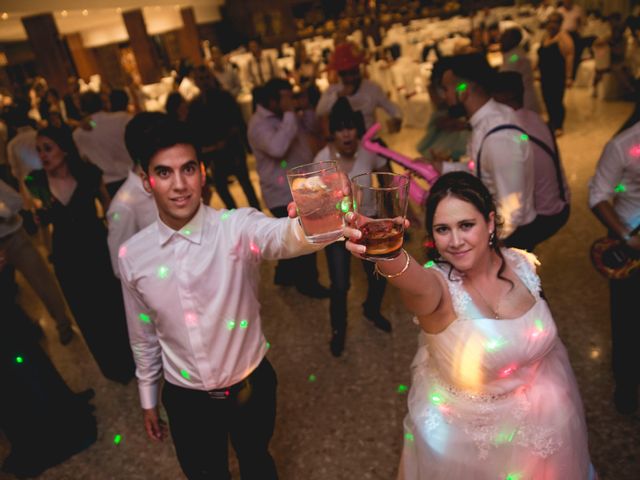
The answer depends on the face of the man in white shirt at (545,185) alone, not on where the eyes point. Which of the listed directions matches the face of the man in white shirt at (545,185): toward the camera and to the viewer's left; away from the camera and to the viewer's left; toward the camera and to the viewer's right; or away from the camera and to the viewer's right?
away from the camera and to the viewer's left

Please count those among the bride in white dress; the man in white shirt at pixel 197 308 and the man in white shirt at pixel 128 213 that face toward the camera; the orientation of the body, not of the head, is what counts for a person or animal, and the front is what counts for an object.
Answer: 2

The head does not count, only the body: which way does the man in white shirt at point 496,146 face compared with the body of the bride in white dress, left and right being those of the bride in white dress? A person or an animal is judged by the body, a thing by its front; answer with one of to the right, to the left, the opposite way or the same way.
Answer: to the right

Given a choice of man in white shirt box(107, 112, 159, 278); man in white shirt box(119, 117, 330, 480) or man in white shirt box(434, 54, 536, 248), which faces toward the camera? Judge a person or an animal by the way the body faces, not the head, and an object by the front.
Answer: man in white shirt box(119, 117, 330, 480)

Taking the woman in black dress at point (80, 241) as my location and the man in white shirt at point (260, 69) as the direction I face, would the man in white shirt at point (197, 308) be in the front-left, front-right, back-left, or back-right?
back-right

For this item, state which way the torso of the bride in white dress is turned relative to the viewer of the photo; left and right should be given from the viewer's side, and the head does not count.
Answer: facing the viewer

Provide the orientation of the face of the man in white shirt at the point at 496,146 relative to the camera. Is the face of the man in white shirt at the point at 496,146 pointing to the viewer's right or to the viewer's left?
to the viewer's left

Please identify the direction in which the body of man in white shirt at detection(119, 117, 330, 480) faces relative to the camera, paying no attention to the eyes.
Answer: toward the camera

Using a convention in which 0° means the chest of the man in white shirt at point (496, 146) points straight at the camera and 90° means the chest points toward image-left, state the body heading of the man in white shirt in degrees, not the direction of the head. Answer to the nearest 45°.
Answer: approximately 90°

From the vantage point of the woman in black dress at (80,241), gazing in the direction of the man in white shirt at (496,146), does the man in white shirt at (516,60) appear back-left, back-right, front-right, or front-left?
front-left

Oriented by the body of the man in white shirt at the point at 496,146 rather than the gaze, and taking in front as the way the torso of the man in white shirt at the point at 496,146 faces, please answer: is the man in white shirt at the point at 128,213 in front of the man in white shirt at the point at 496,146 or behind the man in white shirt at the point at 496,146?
in front

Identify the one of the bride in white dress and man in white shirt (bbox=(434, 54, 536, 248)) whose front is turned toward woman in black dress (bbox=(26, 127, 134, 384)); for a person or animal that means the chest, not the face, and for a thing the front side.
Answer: the man in white shirt

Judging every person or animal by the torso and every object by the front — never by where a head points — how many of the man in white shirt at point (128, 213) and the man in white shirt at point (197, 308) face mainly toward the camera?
1

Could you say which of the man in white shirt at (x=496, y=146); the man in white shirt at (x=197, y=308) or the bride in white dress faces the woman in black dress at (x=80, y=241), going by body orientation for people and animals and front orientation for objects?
the man in white shirt at (x=496, y=146)

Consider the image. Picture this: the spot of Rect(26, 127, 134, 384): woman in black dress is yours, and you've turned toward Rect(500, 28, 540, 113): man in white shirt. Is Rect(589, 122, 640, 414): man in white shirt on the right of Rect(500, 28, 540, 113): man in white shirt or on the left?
right
